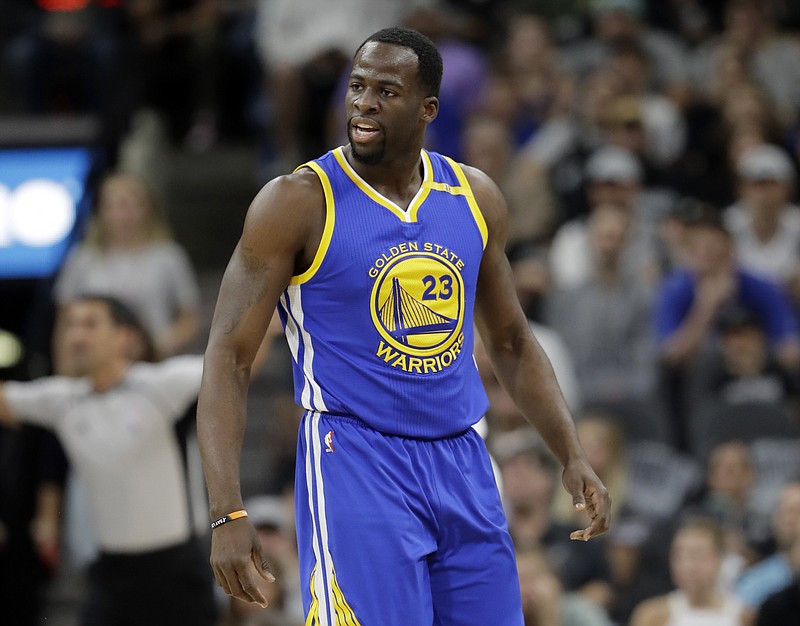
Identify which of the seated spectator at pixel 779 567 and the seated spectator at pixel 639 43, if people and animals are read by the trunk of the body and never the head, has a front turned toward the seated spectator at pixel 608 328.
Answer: the seated spectator at pixel 639 43

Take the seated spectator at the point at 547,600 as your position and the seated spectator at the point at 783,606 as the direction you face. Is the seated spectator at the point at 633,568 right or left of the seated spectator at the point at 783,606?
left

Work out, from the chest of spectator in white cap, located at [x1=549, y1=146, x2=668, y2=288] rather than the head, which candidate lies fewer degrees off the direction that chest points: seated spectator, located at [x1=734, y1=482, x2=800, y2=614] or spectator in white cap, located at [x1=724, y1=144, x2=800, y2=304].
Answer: the seated spectator

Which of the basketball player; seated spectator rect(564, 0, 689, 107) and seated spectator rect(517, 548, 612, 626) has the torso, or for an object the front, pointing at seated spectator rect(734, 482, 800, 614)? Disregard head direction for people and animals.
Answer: seated spectator rect(564, 0, 689, 107)

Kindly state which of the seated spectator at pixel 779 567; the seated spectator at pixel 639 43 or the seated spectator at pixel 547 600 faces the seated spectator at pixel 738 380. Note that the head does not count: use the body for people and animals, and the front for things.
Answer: the seated spectator at pixel 639 43

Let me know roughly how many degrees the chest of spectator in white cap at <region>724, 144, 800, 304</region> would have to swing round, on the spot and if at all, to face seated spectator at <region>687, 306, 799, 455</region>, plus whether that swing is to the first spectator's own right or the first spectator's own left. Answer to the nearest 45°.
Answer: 0° — they already face them

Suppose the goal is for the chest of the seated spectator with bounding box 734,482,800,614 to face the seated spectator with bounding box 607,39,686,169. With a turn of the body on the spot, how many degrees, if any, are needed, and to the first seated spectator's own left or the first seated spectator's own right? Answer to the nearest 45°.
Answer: approximately 135° to the first seated spectator's own right

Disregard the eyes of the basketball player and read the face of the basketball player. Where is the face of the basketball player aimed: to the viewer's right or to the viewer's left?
to the viewer's left
